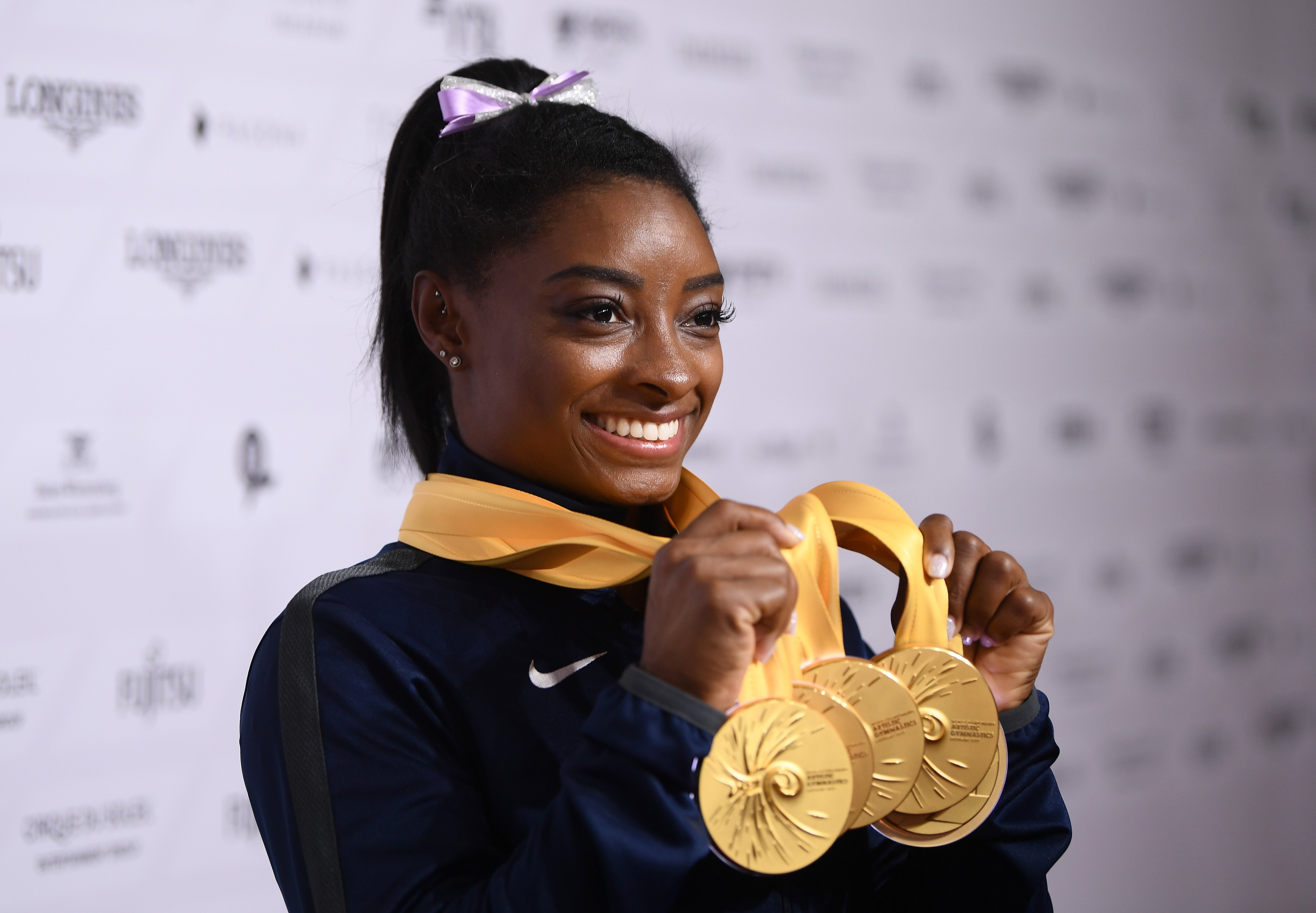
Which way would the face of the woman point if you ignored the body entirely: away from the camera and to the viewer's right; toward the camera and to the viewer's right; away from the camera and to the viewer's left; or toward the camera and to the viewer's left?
toward the camera and to the viewer's right

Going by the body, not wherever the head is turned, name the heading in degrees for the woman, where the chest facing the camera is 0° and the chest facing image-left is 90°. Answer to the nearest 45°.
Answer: approximately 315°
